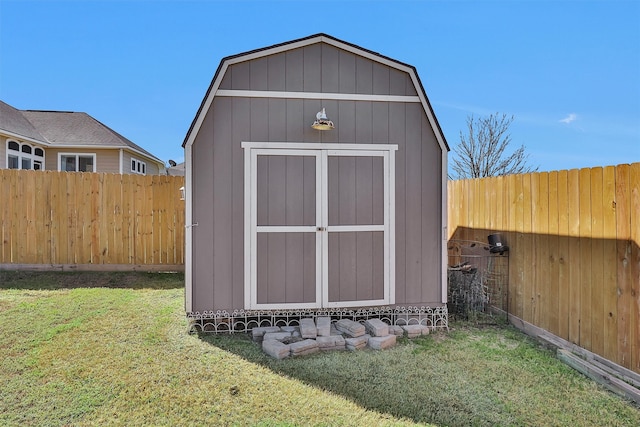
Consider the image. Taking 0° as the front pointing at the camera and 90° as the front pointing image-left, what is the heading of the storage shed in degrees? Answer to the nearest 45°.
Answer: approximately 0°

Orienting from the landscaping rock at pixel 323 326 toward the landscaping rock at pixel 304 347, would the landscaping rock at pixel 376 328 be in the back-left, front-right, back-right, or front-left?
back-left

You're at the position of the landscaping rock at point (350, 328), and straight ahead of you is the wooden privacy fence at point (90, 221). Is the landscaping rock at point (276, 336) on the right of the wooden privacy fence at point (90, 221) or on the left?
left

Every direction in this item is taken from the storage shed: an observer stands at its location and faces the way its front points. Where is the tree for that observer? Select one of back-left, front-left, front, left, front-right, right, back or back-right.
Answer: back-left
